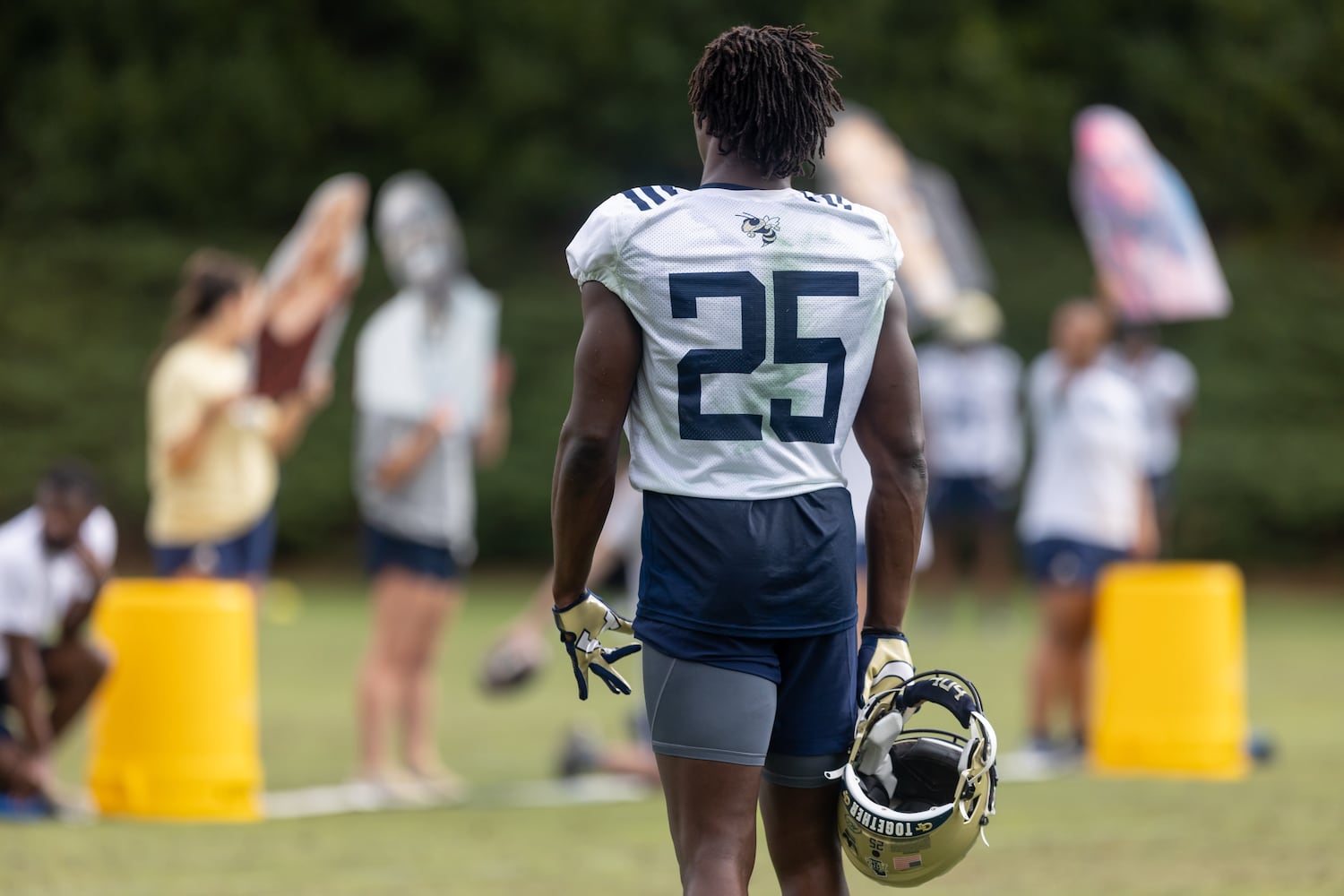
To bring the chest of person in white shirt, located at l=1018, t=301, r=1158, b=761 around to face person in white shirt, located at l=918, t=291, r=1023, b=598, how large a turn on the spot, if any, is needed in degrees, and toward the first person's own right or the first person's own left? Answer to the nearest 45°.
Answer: approximately 135° to the first person's own right

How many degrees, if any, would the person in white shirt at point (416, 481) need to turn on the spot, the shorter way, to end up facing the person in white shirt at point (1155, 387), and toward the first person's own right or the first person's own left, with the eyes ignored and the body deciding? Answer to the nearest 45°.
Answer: approximately 90° to the first person's own left

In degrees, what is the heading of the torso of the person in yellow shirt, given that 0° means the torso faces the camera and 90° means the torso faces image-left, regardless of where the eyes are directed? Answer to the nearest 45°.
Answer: approximately 270°

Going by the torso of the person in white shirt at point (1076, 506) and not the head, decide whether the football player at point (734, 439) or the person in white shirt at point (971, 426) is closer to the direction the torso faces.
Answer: the football player

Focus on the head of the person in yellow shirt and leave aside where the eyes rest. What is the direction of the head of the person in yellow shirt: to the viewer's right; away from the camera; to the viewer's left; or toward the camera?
to the viewer's right

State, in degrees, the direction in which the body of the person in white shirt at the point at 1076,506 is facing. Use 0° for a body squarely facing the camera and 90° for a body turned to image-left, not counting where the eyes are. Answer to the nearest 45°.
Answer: approximately 45°

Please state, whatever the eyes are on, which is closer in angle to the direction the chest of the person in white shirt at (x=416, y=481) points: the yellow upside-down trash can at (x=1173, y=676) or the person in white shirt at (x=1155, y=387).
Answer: the yellow upside-down trash can

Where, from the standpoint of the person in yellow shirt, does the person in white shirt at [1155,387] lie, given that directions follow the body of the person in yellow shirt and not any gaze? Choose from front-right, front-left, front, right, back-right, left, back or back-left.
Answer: front-left
